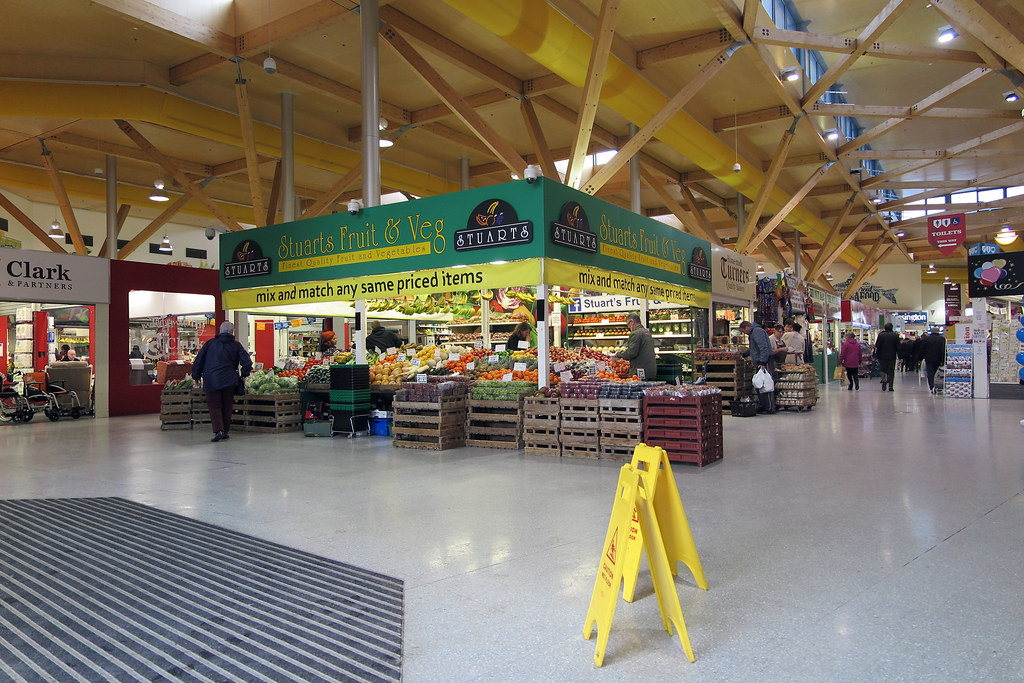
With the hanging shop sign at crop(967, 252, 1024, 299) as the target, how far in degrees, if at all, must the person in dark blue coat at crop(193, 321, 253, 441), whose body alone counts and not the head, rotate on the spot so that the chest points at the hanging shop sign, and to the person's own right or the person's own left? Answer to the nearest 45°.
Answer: approximately 90° to the person's own right

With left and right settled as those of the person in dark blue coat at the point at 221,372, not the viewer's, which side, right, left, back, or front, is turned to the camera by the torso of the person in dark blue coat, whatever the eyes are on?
back

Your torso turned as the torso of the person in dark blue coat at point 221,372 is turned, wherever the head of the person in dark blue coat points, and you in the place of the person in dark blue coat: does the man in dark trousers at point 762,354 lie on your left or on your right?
on your right

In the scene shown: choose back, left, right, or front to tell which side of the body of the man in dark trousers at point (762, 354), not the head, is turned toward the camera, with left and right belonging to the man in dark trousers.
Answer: left

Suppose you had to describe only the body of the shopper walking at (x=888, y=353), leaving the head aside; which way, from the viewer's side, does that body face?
away from the camera

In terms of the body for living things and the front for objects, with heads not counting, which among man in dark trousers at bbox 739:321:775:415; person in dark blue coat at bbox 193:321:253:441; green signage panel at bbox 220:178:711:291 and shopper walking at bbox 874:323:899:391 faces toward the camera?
the green signage panel

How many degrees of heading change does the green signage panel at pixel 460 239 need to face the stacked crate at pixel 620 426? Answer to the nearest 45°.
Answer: approximately 45° to its left

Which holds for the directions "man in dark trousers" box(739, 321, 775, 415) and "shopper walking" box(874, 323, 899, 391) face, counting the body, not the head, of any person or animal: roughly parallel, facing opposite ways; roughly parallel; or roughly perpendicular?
roughly perpendicular

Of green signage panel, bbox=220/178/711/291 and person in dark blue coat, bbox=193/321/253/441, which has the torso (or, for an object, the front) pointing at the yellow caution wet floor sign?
the green signage panel

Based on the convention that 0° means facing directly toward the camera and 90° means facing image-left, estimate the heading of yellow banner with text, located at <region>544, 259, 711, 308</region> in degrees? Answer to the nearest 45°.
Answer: approximately 315°

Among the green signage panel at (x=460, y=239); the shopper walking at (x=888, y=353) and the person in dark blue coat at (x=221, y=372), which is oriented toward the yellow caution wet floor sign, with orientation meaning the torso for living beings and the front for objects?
the green signage panel

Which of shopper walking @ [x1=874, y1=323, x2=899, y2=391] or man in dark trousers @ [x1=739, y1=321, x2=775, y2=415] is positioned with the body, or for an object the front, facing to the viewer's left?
the man in dark trousers
